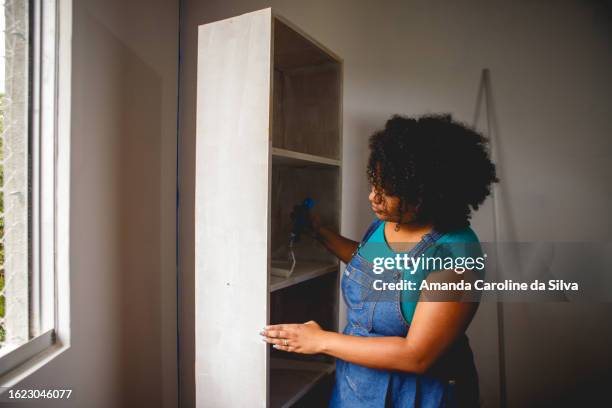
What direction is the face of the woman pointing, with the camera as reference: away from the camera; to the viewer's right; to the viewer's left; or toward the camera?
to the viewer's left

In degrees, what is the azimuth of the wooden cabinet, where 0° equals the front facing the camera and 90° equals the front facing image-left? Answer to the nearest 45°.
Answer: approximately 315°

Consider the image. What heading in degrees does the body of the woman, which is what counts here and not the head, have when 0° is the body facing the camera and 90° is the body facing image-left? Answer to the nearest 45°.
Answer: approximately 45°
